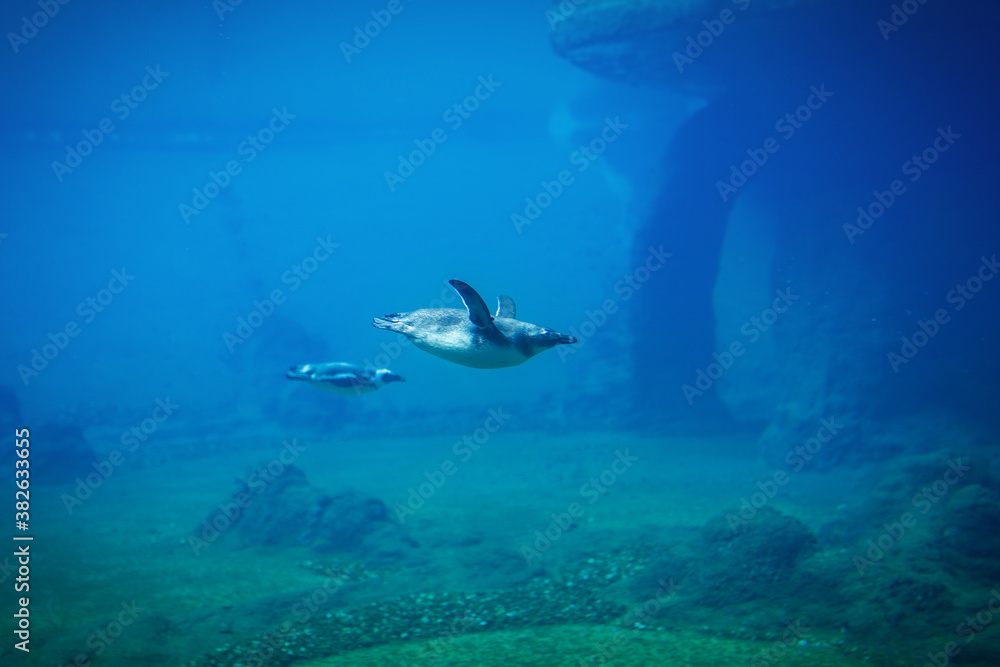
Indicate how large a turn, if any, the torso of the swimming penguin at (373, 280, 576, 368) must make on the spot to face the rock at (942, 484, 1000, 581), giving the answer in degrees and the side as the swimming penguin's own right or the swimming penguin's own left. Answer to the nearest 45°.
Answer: approximately 45° to the swimming penguin's own left

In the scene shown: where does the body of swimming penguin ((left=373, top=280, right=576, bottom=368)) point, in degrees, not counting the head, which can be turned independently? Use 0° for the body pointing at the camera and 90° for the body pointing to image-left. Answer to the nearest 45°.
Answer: approximately 270°

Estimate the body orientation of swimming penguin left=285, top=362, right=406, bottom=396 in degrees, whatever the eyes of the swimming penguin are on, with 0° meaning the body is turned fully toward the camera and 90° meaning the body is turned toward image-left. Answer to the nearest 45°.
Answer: approximately 270°

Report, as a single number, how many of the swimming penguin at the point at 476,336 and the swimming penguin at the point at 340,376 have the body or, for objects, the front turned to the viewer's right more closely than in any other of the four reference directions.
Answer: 2

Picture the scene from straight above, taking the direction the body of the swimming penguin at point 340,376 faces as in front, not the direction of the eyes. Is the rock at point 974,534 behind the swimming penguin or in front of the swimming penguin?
in front

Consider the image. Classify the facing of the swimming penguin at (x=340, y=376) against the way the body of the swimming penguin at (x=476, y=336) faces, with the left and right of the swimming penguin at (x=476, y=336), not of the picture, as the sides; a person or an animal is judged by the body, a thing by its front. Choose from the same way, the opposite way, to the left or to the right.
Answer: the same way

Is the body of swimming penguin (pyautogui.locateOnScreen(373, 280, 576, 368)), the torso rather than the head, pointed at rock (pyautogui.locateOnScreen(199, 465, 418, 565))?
no

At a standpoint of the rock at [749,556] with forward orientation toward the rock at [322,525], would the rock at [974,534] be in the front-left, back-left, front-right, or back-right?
back-right
